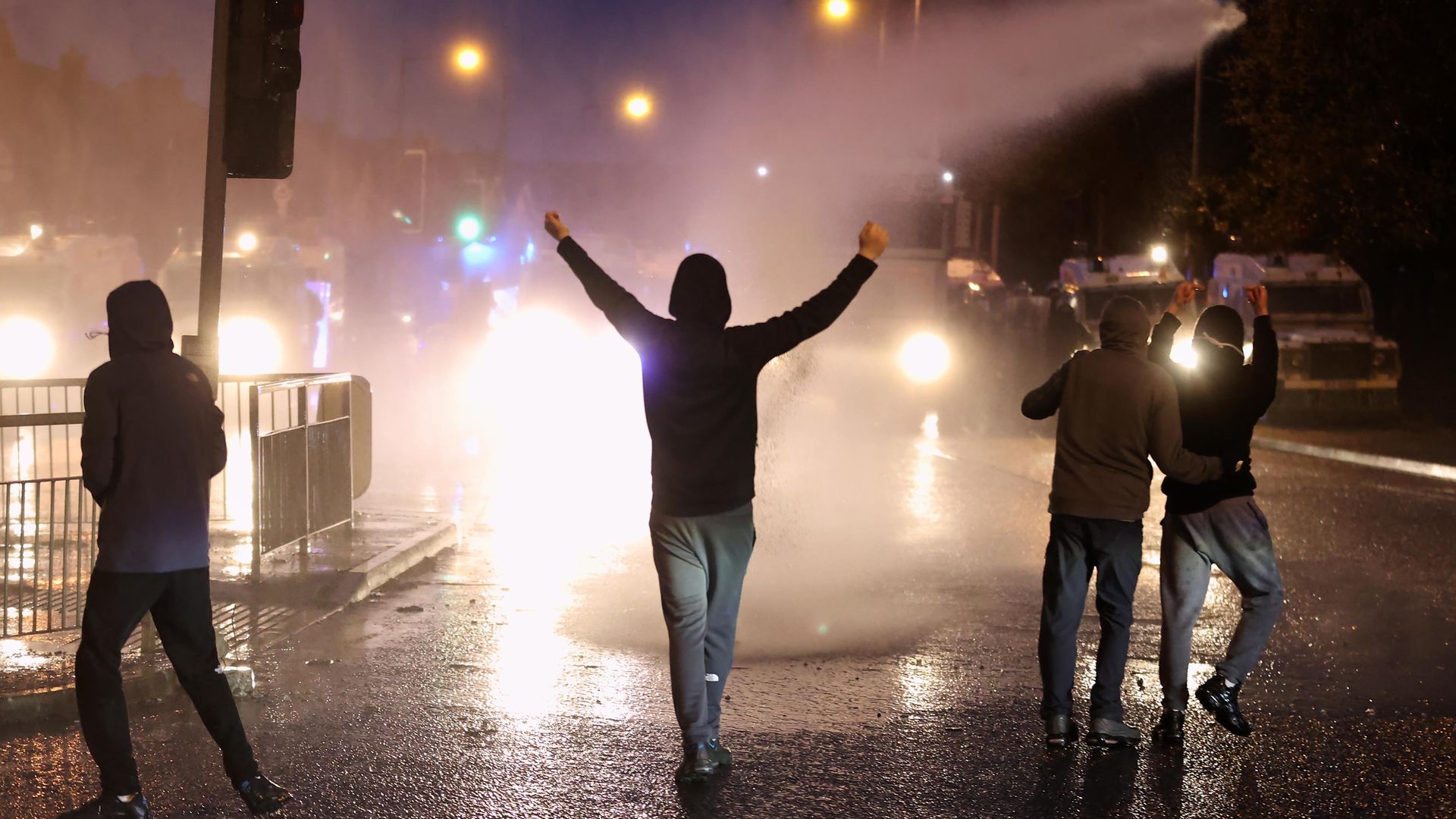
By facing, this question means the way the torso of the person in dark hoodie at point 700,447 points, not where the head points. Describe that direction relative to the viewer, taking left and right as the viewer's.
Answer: facing away from the viewer

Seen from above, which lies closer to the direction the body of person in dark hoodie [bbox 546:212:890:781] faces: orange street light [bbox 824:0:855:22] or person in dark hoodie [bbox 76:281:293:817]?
the orange street light

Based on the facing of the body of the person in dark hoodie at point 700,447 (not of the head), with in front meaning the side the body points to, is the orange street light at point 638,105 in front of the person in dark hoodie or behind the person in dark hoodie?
in front

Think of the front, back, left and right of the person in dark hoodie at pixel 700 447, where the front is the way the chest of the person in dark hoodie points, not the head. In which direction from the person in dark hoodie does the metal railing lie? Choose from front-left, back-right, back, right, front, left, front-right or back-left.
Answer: front-left

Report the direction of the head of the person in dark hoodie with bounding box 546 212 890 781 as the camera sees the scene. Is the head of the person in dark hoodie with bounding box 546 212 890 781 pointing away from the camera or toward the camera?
away from the camera

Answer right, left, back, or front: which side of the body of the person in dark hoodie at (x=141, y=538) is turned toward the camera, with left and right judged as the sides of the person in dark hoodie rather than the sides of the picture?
back

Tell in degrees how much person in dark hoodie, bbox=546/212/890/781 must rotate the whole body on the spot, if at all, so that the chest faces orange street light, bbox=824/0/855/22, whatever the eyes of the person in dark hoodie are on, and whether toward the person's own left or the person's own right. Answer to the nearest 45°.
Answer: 0° — they already face it

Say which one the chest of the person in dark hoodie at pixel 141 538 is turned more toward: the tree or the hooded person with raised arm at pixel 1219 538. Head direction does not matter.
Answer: the tree

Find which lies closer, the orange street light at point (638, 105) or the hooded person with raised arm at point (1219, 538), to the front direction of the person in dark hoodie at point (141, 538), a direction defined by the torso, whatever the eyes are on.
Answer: the orange street light

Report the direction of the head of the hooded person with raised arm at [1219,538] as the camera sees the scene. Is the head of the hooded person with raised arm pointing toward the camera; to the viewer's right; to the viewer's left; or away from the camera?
away from the camera

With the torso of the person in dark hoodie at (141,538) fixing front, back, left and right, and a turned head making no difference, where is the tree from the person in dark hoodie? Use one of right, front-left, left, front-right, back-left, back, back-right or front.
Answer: front-right

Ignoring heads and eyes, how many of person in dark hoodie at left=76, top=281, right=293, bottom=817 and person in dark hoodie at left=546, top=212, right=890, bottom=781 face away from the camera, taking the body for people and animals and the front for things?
2

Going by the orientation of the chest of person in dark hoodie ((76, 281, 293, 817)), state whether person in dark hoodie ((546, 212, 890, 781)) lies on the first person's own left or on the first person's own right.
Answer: on the first person's own right

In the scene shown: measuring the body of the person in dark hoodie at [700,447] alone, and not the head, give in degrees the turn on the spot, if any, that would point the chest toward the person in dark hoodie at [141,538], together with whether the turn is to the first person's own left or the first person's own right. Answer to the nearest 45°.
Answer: approximately 90° to the first person's own left

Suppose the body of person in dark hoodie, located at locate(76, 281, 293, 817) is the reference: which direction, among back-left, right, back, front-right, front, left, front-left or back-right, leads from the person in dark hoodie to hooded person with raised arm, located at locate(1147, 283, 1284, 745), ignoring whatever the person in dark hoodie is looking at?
right

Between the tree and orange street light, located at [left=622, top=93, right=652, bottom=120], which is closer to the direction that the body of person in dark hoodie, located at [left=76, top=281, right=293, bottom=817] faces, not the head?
the orange street light
